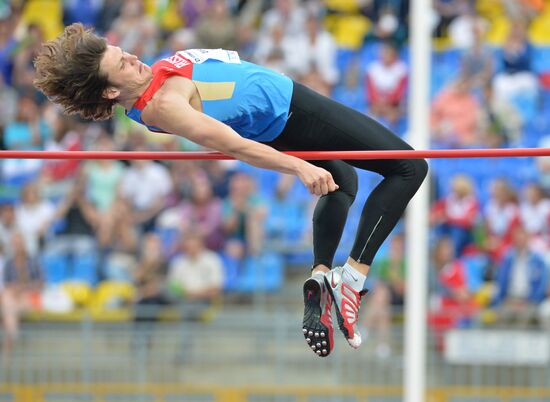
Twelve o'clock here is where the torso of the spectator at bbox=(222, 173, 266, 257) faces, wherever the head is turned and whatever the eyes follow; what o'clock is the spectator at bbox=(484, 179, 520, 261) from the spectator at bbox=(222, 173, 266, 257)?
the spectator at bbox=(484, 179, 520, 261) is roughly at 9 o'clock from the spectator at bbox=(222, 173, 266, 257).

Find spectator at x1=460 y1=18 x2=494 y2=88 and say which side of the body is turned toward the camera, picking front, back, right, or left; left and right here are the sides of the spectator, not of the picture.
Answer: front

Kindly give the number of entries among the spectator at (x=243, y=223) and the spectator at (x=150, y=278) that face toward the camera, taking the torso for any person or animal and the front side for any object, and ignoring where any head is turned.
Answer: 2

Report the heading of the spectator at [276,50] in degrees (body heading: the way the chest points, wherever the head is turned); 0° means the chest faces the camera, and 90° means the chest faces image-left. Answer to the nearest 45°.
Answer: approximately 0°

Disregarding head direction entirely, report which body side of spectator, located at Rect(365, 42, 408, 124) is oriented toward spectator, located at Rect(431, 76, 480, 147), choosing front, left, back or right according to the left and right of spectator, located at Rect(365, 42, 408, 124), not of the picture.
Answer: left
